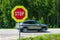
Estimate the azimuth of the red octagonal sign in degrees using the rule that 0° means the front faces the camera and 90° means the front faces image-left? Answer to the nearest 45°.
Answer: approximately 0°
